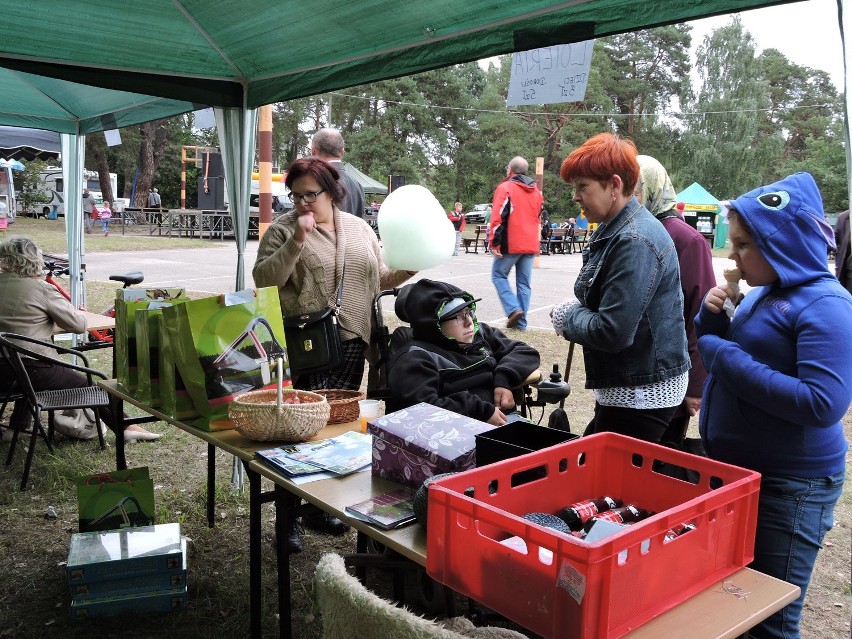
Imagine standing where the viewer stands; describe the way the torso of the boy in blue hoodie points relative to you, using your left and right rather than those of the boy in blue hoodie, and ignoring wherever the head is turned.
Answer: facing to the left of the viewer

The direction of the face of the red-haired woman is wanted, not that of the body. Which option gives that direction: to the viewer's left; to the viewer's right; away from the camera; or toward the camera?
to the viewer's left

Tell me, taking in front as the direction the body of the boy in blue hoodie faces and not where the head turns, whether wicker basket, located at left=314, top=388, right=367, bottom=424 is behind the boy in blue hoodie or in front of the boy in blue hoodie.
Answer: in front

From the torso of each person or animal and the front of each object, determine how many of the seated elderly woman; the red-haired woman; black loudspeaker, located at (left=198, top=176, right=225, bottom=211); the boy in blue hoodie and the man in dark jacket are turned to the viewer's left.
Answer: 2

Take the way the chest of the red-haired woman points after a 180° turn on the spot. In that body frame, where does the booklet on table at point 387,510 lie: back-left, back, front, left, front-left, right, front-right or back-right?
back-right

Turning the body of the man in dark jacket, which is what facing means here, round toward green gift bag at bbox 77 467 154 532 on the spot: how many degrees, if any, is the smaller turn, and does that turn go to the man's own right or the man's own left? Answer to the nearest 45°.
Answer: approximately 135° to the man's own left

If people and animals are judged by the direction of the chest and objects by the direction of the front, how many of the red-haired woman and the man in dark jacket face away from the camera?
1

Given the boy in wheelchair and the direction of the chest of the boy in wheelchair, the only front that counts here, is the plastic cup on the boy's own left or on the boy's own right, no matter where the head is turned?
on the boy's own right

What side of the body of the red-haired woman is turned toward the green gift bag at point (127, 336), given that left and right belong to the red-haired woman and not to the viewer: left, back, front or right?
front

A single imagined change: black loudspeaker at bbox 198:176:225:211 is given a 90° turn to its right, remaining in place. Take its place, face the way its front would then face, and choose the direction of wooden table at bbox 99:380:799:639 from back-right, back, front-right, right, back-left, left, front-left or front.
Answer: front-left

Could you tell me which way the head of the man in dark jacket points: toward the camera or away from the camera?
away from the camera

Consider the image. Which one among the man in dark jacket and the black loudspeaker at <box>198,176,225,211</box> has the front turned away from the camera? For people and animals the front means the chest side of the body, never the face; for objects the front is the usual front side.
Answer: the man in dark jacket

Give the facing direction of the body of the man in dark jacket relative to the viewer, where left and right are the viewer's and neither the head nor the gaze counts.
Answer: facing away from the viewer

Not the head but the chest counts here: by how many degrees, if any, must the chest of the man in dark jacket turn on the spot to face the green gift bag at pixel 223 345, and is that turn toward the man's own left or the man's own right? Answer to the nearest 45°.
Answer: approximately 180°

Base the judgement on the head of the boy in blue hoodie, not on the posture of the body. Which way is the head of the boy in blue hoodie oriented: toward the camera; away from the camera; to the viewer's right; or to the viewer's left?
to the viewer's left

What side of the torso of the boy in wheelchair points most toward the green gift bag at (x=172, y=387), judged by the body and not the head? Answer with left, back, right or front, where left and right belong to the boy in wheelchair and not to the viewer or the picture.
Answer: right

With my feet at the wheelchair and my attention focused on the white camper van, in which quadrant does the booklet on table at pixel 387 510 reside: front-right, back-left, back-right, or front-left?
back-left

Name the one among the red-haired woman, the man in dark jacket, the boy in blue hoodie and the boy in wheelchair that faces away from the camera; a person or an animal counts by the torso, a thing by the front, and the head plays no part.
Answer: the man in dark jacket
